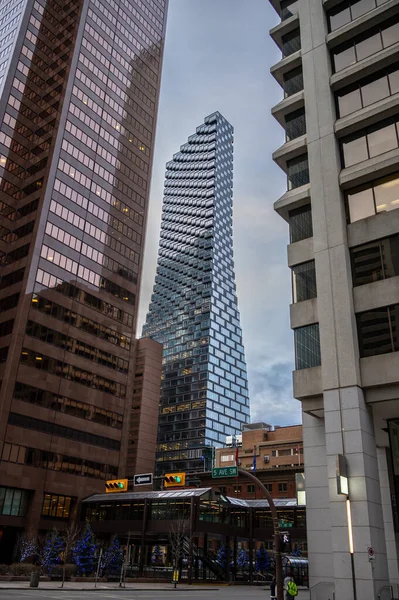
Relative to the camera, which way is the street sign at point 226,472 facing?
toward the camera

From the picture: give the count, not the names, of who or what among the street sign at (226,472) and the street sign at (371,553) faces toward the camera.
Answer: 2

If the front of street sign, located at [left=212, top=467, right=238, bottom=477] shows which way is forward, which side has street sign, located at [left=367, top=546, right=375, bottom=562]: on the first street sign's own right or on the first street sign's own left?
on the first street sign's own left

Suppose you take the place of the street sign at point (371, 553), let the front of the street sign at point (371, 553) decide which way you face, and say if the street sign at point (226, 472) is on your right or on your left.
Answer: on your right

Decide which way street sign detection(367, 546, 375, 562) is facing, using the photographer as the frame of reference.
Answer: facing the viewer

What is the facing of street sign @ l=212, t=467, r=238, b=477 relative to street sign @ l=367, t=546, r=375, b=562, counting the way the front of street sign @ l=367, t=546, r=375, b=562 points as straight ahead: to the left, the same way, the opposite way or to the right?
the same way
